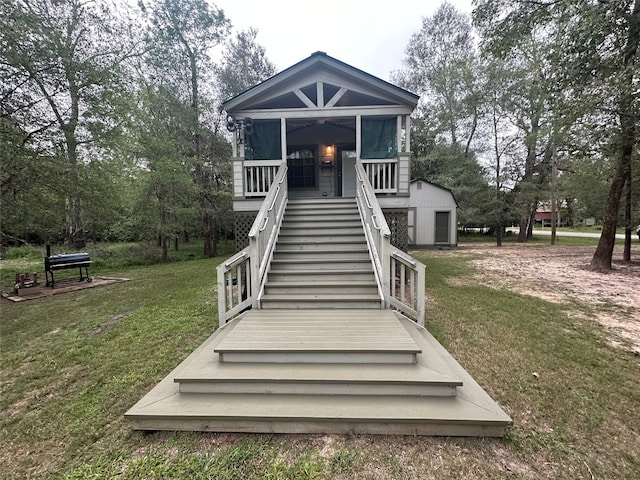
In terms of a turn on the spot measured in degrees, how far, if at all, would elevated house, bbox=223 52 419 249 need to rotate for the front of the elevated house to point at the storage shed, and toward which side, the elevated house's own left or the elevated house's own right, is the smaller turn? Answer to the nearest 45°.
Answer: approximately 135° to the elevated house's own left

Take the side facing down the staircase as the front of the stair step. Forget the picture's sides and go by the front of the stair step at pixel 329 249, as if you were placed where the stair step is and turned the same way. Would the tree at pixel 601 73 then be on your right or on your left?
on your left

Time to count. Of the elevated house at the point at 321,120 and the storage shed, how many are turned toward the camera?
2

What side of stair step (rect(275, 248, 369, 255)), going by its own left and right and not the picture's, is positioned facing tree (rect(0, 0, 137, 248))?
right

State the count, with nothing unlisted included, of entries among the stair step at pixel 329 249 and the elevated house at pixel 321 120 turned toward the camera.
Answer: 2

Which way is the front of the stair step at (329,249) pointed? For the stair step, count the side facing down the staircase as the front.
toward the camera

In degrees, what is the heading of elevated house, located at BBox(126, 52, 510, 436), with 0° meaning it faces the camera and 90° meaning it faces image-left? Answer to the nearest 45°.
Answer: approximately 0°

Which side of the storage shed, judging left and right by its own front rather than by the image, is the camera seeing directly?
front

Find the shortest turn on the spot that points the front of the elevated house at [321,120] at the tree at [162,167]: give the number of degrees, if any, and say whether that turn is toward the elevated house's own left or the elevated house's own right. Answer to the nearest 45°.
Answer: approximately 135° to the elevated house's own right

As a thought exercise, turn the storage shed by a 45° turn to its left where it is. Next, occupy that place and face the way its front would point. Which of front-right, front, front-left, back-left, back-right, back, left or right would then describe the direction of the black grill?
right

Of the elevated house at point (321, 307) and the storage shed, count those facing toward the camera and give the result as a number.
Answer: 2

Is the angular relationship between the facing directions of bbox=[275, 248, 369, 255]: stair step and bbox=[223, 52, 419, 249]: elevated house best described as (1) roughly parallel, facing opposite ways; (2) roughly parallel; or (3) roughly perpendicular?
roughly parallel

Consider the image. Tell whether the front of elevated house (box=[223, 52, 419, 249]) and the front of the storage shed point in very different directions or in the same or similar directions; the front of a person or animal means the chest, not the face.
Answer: same or similar directions

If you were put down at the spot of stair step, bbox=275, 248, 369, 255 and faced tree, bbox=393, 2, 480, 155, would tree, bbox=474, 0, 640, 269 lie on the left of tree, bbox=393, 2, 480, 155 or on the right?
right
